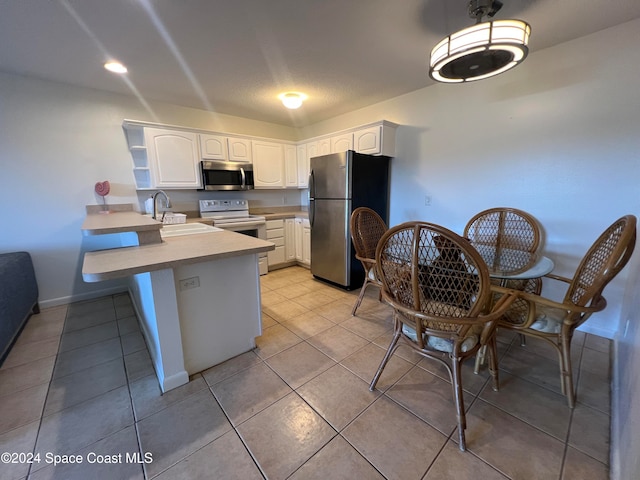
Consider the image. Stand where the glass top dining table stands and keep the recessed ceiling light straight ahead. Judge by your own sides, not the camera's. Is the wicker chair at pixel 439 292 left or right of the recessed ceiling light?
left

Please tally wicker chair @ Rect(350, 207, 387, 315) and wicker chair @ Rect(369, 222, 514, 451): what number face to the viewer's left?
0

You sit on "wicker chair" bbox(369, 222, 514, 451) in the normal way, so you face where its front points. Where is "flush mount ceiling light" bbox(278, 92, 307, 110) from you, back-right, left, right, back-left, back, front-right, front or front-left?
left

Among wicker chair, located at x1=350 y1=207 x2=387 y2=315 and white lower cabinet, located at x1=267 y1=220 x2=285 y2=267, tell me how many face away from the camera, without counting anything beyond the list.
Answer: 0

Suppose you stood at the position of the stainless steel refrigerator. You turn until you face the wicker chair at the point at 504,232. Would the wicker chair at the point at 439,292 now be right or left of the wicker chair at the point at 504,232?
right

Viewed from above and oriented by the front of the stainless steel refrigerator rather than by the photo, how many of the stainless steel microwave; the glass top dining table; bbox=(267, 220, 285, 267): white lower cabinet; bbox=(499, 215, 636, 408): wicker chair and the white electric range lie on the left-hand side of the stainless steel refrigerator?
2

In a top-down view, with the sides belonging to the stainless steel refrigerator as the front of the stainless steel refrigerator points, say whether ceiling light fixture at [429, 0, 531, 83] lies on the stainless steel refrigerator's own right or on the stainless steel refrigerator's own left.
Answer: on the stainless steel refrigerator's own left

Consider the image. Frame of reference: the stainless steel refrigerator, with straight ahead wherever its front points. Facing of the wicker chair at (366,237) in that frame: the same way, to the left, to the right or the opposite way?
to the left

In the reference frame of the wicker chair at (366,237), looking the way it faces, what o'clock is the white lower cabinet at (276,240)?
The white lower cabinet is roughly at 6 o'clock from the wicker chair.

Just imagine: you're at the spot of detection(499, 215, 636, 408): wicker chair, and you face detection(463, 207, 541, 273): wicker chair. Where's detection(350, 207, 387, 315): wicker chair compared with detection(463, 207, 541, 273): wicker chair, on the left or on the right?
left
